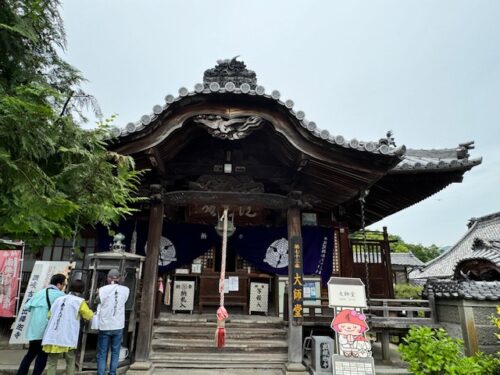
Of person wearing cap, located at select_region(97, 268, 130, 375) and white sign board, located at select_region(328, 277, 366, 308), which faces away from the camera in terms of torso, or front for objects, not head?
the person wearing cap

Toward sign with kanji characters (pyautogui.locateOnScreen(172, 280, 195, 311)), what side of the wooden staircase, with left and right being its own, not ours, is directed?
back

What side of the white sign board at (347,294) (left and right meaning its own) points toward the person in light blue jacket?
right

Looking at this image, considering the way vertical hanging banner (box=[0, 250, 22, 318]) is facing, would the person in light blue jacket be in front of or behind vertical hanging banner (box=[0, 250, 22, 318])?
in front

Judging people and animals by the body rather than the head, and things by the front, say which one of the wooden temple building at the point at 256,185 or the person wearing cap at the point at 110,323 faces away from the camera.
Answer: the person wearing cap

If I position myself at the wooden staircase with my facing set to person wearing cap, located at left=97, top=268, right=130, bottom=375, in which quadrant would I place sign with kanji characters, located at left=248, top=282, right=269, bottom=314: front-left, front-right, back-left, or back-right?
back-right

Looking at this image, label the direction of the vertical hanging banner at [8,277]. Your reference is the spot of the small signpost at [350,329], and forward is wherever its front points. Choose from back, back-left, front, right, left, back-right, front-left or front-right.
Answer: right

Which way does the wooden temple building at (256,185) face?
toward the camera

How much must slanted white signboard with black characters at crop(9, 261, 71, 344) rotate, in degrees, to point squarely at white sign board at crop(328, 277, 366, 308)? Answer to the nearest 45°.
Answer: approximately 45° to its left
